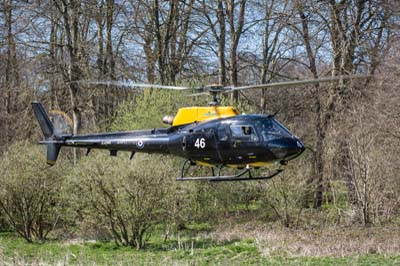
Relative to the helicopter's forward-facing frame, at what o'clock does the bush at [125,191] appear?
The bush is roughly at 8 o'clock from the helicopter.

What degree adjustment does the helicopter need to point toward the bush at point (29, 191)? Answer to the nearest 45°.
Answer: approximately 135° to its left

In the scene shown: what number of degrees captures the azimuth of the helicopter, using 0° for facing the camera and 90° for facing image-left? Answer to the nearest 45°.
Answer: approximately 270°
